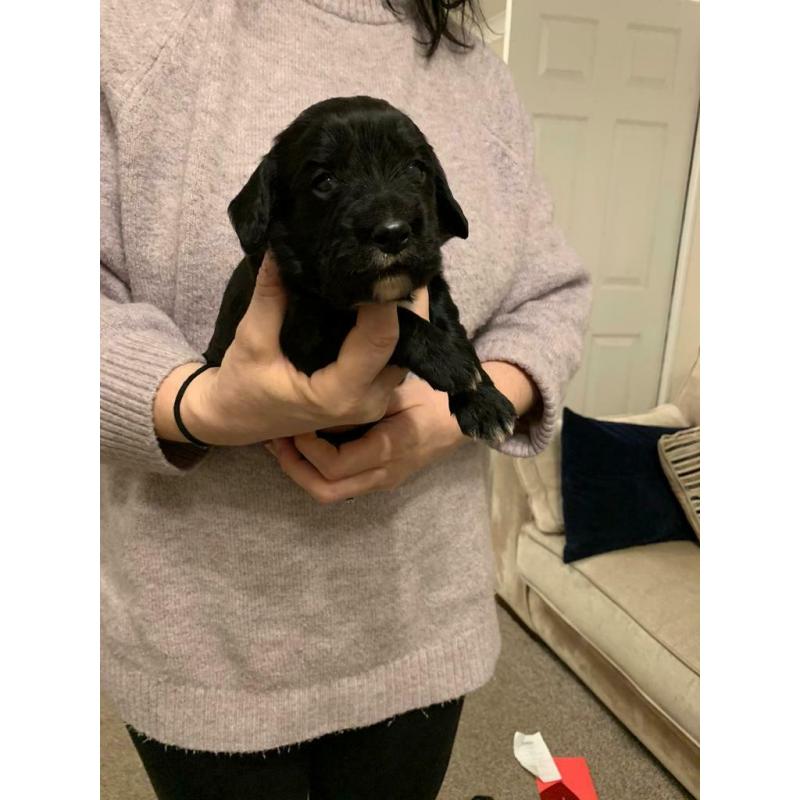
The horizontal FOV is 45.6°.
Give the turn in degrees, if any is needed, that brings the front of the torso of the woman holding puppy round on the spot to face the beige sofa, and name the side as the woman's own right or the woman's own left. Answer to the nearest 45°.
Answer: approximately 135° to the woman's own left

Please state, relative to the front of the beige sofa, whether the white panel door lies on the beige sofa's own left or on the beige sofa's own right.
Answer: on the beige sofa's own right

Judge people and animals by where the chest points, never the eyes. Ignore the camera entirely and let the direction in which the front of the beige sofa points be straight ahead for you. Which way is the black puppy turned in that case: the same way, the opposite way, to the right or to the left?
to the left

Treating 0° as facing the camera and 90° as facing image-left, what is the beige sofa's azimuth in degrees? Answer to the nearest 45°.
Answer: approximately 45°

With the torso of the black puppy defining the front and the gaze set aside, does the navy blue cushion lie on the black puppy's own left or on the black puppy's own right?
on the black puppy's own left

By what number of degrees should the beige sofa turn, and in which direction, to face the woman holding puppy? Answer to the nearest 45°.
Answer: approximately 45° to its left

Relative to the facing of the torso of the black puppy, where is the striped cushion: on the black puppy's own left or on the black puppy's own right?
on the black puppy's own left

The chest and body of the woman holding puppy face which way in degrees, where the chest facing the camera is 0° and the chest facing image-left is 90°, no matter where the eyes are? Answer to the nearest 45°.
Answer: approximately 0°

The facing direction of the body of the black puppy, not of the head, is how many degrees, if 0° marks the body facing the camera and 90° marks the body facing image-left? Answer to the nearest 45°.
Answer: approximately 315°
